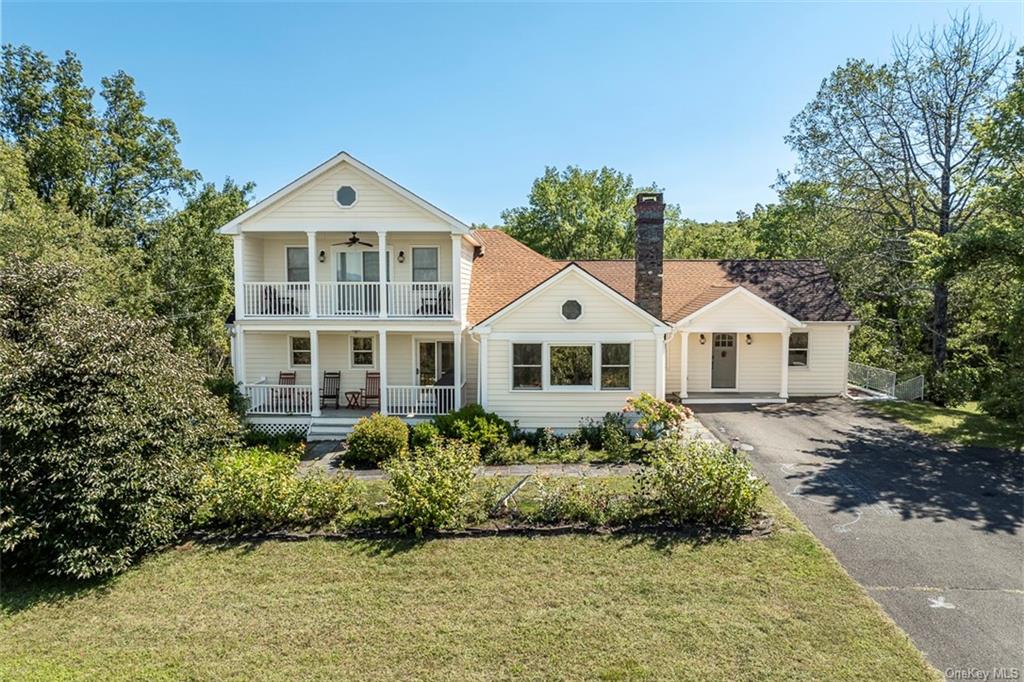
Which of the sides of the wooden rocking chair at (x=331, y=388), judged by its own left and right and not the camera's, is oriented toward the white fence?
left

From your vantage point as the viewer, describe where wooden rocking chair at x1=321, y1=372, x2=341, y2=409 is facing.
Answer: facing the viewer

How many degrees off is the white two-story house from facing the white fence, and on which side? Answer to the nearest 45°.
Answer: approximately 90° to its left

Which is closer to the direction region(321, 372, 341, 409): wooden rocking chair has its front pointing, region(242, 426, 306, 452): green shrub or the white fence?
the green shrub

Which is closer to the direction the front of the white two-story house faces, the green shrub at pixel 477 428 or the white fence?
the green shrub

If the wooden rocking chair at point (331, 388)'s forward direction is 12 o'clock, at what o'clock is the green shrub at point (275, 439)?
The green shrub is roughly at 1 o'clock from the wooden rocking chair.

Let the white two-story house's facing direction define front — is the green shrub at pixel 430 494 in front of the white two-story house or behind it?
in front

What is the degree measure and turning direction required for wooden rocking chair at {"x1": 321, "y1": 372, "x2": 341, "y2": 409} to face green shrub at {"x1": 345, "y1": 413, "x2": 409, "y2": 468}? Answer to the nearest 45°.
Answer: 0° — it already faces it

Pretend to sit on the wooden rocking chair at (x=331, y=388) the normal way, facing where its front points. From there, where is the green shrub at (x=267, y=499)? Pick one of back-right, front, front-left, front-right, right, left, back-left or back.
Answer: front

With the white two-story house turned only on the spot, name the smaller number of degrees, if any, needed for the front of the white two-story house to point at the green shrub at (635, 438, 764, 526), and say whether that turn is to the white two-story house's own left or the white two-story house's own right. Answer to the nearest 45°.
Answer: approximately 45° to the white two-story house's own left

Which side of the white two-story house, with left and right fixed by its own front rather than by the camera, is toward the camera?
front

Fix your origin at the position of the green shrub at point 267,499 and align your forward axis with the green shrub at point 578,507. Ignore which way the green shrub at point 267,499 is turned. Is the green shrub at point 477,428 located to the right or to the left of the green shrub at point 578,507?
left

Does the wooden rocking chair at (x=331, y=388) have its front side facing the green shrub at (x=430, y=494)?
yes
